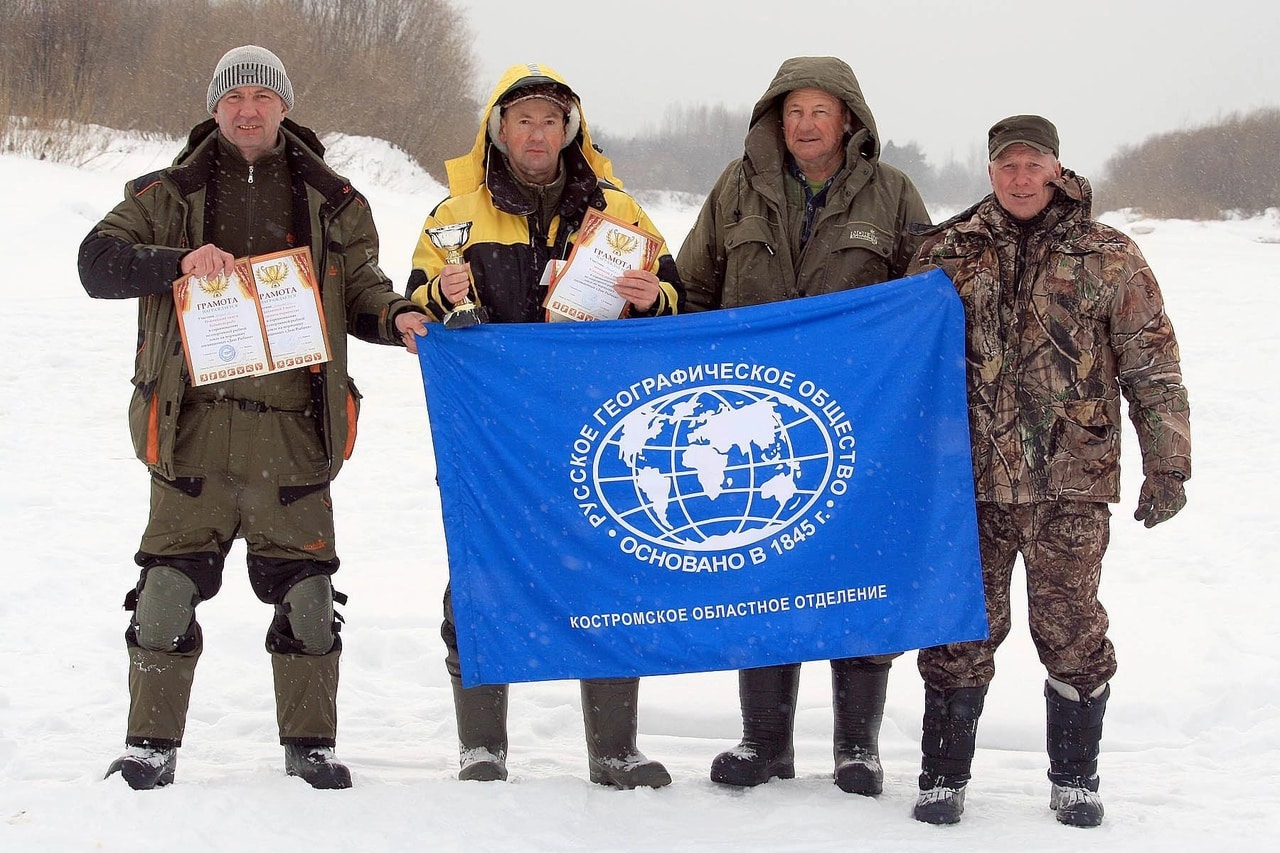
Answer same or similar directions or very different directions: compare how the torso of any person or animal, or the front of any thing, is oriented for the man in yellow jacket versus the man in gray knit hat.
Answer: same or similar directions

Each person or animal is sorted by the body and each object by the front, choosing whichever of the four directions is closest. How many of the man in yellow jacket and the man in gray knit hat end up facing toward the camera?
2

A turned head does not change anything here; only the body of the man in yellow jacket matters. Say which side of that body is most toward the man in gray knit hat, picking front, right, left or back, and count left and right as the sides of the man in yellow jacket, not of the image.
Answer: right

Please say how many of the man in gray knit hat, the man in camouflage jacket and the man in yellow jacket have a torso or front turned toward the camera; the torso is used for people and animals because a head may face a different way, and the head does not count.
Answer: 3

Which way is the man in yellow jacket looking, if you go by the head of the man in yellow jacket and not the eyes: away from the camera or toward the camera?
toward the camera

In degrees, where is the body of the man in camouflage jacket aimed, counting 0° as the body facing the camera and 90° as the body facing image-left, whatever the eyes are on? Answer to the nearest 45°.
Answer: approximately 0°

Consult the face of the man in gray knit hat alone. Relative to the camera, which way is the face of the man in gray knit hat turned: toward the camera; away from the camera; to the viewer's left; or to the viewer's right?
toward the camera

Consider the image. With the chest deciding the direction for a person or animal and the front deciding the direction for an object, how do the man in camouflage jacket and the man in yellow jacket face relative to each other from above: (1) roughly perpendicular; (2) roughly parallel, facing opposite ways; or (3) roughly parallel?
roughly parallel

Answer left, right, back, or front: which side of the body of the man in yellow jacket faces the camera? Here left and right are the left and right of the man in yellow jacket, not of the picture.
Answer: front
